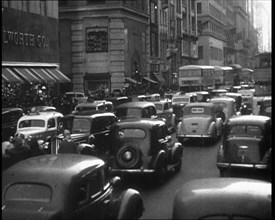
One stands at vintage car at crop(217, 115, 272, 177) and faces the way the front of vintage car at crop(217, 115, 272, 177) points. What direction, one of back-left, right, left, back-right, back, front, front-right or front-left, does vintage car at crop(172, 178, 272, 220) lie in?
back

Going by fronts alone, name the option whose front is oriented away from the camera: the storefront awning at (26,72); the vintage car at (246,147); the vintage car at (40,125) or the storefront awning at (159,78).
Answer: the vintage car at (246,147)

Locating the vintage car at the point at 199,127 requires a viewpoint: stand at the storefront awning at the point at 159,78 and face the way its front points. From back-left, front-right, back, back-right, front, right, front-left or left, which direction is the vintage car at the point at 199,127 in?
front-right

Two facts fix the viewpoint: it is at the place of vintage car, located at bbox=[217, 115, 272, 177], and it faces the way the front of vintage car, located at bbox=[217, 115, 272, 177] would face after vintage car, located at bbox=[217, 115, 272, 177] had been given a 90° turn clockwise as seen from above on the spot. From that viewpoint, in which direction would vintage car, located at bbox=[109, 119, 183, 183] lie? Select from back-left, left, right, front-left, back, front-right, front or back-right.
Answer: back

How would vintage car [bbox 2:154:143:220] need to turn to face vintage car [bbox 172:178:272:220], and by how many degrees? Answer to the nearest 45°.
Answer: approximately 90° to its right

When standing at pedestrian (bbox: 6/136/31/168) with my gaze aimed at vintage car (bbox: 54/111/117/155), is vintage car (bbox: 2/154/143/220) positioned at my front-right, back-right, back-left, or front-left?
back-right

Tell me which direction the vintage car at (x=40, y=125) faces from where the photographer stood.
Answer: facing the viewer and to the left of the viewer

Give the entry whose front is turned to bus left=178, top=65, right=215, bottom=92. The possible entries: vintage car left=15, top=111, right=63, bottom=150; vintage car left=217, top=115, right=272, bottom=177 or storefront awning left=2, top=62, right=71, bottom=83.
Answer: vintage car left=217, top=115, right=272, bottom=177

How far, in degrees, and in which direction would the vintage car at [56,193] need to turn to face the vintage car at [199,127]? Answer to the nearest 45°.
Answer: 0° — it already faces it

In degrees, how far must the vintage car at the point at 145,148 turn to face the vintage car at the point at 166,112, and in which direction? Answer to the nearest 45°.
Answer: approximately 45° to its left

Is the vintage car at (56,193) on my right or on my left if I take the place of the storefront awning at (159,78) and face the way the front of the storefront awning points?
on my right

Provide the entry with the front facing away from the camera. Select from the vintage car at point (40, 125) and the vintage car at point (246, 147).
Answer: the vintage car at point (246, 147)

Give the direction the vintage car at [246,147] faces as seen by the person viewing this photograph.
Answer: facing away from the viewer

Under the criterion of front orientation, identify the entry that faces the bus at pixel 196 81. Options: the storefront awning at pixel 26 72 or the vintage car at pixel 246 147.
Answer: the vintage car

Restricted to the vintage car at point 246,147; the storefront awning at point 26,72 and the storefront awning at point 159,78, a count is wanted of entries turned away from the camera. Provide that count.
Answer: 1

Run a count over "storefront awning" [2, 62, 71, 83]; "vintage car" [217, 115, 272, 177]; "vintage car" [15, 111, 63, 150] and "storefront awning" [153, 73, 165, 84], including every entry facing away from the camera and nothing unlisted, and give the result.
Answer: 1

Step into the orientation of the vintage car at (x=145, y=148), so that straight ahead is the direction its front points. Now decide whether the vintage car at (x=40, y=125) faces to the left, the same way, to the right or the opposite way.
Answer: the opposite way

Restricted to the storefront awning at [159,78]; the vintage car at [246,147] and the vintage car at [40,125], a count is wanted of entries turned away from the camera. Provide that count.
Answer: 1
